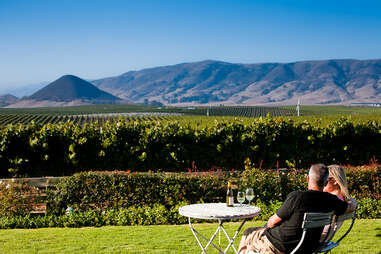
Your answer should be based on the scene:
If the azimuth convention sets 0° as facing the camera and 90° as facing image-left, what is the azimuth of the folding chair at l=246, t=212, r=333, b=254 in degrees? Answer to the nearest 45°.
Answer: approximately 135°

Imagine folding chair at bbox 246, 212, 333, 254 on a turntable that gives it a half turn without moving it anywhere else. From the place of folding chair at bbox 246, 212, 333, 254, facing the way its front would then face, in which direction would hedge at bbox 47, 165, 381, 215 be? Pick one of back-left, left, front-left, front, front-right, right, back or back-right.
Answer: back

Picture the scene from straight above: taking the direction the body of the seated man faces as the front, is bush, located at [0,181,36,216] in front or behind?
in front

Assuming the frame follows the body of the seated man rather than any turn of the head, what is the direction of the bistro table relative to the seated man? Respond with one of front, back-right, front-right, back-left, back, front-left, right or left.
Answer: front

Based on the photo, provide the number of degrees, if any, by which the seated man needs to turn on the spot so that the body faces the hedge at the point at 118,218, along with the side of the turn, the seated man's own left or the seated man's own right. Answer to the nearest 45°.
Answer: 0° — they already face it

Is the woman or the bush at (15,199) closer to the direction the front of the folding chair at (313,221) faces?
the bush

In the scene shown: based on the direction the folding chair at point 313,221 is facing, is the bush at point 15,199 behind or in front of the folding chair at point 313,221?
in front

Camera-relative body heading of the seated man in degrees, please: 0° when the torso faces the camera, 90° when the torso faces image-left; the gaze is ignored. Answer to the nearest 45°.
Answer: approximately 135°

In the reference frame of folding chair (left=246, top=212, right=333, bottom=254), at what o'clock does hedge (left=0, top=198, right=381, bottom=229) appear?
The hedge is roughly at 12 o'clock from the folding chair.
